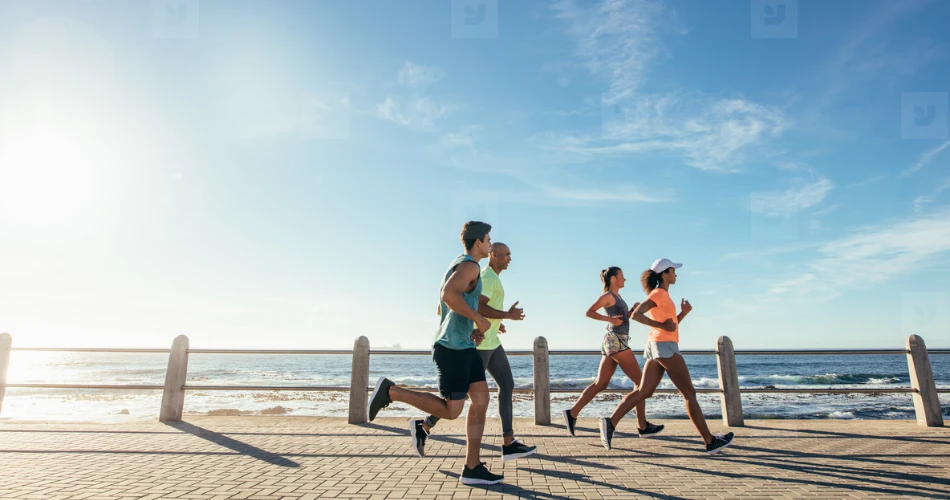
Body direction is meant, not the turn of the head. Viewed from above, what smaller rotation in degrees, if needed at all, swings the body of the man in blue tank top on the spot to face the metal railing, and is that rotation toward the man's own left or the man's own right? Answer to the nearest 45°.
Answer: approximately 90° to the man's own left

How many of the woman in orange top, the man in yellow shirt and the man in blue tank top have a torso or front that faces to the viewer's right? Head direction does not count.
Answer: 3

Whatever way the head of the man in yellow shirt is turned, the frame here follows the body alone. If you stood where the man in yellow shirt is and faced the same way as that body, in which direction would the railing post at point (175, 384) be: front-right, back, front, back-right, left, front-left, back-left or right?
back-left

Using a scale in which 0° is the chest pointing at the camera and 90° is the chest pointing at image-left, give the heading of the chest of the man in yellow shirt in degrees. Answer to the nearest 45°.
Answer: approximately 270°

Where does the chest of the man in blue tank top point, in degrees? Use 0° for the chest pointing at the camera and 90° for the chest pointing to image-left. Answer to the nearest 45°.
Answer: approximately 270°

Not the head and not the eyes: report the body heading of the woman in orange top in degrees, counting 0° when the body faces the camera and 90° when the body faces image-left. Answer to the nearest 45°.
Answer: approximately 270°

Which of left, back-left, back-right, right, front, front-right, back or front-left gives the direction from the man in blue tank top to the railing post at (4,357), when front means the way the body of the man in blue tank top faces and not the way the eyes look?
back-left

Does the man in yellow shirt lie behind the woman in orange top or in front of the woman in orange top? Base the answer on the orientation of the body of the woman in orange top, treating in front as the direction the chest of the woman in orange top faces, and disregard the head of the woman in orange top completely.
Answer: behind

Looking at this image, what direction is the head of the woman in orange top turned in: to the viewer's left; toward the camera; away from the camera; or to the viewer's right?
to the viewer's right

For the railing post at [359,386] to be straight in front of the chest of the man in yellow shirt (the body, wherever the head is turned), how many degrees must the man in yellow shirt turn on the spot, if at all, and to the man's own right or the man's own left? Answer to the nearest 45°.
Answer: approximately 135° to the man's own left
